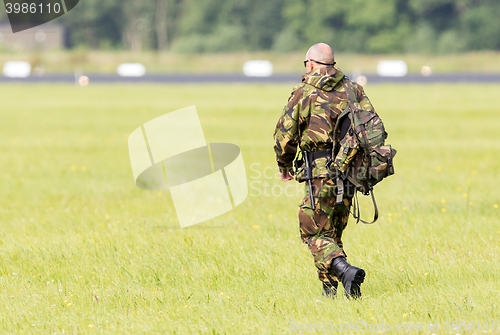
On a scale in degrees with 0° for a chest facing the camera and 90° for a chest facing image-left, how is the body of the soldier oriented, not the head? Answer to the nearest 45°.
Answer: approximately 135°
